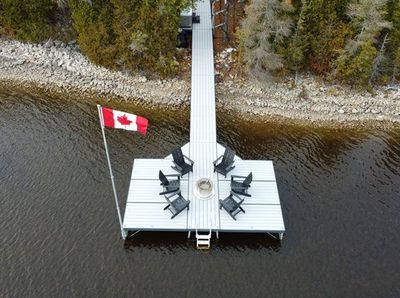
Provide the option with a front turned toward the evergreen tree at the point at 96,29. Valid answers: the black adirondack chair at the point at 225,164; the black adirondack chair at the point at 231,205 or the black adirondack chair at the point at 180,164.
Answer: the black adirondack chair at the point at 231,205

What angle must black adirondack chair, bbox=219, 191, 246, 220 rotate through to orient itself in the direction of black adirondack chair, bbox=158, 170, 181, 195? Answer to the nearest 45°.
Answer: approximately 45° to its left

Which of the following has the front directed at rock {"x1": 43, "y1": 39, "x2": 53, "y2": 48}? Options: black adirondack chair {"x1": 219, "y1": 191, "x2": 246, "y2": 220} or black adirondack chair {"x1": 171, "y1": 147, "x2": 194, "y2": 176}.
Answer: black adirondack chair {"x1": 219, "y1": 191, "x2": 246, "y2": 220}

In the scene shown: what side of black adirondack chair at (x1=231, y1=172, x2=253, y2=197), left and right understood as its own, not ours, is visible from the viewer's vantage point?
left

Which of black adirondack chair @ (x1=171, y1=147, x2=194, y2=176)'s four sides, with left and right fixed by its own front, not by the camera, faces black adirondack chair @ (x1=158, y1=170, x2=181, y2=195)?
right

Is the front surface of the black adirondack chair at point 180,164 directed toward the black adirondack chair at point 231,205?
yes

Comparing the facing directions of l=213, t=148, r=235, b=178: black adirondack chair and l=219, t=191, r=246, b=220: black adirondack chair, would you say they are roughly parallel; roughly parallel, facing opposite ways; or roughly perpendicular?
roughly perpendicular

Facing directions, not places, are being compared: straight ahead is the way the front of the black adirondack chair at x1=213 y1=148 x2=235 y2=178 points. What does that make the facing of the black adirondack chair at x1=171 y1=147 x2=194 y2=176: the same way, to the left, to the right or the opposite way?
to the left

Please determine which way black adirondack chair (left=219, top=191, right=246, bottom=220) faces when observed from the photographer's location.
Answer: facing away from the viewer and to the left of the viewer

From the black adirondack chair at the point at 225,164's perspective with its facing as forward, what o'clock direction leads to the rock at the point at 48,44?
The rock is roughly at 3 o'clock from the black adirondack chair.
